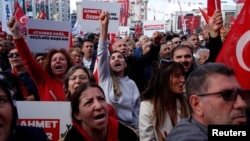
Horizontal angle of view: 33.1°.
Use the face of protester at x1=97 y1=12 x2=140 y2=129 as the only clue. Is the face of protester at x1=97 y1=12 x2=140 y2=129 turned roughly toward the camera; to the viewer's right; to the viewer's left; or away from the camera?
toward the camera

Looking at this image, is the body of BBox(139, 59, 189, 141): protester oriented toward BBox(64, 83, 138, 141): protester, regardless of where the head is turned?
no

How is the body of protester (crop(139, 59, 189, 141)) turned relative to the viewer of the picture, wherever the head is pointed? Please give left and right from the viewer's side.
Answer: facing the viewer and to the right of the viewer

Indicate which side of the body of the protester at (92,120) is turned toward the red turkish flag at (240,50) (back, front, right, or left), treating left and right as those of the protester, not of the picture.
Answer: left

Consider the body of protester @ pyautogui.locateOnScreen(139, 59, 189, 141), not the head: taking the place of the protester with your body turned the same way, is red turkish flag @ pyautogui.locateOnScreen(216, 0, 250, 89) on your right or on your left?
on your left

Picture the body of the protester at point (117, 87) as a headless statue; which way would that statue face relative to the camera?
toward the camera

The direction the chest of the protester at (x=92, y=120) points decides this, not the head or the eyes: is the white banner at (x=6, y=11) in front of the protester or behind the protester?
behind

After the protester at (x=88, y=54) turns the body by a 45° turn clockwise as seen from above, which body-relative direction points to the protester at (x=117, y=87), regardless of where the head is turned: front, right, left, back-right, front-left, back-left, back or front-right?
front-left

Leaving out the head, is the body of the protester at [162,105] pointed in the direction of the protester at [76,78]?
no

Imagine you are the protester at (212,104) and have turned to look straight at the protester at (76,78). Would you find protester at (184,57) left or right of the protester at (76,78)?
right

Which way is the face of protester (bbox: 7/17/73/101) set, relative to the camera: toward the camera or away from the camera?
toward the camera

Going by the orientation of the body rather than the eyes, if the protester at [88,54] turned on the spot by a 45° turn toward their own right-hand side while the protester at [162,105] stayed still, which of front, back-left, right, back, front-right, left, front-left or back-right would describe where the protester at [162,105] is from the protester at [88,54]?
front-left

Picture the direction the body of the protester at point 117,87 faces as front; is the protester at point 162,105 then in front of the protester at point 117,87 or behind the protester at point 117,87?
in front

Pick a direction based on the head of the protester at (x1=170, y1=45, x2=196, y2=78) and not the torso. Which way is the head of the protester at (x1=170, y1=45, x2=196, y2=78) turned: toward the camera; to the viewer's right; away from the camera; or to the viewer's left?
toward the camera

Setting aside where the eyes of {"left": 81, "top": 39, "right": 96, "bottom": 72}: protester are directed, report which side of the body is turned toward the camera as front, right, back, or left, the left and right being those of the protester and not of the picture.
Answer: front

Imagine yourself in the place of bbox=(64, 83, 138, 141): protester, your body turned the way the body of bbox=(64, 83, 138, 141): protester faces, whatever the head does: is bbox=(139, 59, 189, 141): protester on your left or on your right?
on your left
